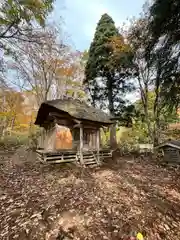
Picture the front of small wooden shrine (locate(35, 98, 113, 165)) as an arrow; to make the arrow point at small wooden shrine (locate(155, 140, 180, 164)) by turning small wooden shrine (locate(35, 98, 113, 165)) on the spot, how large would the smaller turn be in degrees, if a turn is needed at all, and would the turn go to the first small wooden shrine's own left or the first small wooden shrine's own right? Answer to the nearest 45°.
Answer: approximately 45° to the first small wooden shrine's own left

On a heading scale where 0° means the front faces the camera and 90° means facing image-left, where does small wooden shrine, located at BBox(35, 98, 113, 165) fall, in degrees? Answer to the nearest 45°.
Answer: approximately 315°
